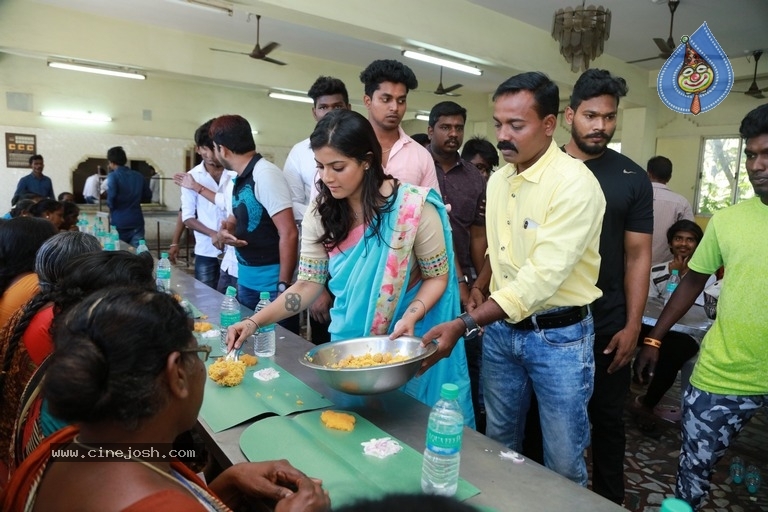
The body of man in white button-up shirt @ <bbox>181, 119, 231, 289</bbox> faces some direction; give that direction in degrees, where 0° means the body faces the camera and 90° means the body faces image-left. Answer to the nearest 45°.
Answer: approximately 315°

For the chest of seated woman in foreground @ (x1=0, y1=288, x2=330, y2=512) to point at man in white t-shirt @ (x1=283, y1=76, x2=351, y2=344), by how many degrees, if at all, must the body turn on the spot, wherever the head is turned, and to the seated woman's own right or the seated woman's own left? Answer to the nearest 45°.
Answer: approximately 45° to the seated woman's own left

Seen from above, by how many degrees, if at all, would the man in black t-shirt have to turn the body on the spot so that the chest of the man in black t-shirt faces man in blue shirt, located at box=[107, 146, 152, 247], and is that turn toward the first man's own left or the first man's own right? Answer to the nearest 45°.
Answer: approximately 90° to the first man's own right

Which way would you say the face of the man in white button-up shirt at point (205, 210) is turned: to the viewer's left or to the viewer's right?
to the viewer's right

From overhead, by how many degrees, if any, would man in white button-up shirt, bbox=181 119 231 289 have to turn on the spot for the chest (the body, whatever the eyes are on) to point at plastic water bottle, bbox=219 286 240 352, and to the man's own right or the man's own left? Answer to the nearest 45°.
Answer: approximately 45° to the man's own right

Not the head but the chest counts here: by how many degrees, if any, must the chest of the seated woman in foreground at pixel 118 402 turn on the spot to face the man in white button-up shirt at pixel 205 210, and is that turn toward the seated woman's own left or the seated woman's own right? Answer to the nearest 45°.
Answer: approximately 45° to the seated woman's own left

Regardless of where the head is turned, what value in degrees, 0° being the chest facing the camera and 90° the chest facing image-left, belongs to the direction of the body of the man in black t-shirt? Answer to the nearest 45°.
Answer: approximately 45°
